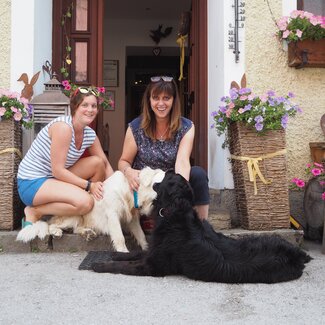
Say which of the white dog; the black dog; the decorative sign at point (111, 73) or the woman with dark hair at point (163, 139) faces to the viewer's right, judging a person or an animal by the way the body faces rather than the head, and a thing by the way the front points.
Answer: the white dog

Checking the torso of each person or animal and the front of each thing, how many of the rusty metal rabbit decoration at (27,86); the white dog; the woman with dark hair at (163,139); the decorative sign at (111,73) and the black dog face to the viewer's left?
1

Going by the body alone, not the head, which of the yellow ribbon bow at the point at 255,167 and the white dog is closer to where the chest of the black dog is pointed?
the white dog

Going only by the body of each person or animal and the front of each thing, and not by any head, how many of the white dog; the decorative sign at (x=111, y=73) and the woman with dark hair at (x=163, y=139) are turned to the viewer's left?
0

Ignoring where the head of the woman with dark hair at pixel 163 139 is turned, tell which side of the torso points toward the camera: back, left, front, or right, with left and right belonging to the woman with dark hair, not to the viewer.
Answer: front

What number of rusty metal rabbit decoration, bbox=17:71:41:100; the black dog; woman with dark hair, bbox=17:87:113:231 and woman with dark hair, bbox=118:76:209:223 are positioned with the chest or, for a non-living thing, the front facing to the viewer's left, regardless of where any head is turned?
1

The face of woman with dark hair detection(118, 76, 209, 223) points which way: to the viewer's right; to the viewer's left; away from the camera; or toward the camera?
toward the camera

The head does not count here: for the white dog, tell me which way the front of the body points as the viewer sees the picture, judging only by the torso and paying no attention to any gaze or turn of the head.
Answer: to the viewer's right

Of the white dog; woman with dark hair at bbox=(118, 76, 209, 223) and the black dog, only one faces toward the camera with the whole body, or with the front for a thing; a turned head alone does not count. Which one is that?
the woman with dark hair

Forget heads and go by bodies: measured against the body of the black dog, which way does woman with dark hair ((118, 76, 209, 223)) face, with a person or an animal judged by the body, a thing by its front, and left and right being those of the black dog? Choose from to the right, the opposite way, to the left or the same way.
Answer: to the left

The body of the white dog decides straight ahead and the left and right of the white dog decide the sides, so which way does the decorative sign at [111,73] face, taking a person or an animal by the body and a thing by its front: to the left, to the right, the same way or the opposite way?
to the right

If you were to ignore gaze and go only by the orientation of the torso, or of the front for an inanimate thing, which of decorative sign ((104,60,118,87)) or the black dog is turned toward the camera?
the decorative sign

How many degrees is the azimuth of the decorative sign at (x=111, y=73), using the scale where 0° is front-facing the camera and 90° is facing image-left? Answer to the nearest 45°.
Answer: approximately 0°

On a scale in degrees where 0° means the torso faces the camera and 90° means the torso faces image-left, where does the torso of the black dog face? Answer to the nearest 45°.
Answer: approximately 90°

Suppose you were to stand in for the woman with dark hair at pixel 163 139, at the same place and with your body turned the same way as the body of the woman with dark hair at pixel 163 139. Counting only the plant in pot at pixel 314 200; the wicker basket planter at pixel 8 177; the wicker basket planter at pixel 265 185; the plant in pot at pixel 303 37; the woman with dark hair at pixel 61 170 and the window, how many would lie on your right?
2

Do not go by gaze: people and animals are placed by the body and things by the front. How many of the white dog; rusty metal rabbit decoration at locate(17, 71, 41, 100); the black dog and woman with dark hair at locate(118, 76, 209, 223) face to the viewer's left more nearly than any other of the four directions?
1
